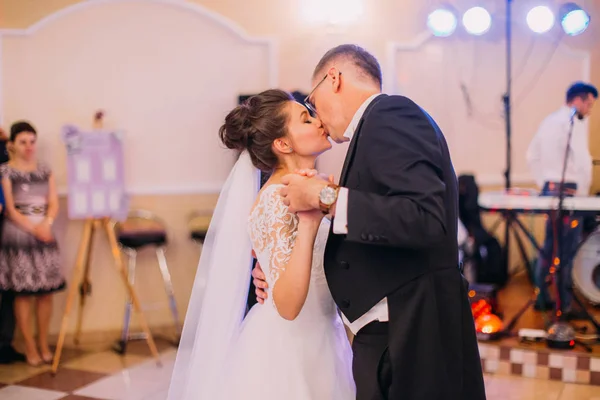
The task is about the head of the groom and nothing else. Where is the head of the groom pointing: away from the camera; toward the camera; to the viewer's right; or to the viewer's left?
to the viewer's left

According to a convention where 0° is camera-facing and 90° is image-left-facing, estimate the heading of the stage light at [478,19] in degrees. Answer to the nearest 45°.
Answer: approximately 0°

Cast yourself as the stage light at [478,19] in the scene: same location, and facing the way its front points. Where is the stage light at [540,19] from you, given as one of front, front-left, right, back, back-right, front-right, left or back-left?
left

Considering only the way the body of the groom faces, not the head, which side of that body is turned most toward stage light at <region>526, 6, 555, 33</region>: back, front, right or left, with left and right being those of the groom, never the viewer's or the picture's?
right

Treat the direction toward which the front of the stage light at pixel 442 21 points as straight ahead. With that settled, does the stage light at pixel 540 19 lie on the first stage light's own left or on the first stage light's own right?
on the first stage light's own left

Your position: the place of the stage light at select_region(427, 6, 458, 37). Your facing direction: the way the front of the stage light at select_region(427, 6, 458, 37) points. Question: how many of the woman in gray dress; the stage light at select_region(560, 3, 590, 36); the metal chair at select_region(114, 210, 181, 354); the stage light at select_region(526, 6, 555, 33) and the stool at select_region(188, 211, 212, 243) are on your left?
2

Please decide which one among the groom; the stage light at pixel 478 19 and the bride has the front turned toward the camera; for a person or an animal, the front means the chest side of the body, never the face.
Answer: the stage light

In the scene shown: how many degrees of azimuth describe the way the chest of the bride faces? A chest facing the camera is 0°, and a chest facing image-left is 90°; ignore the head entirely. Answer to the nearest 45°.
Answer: approximately 270°

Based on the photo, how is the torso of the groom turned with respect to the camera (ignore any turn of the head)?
to the viewer's left

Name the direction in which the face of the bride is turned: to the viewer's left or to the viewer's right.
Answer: to the viewer's right

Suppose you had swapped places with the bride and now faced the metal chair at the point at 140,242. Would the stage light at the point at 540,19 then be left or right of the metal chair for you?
right
